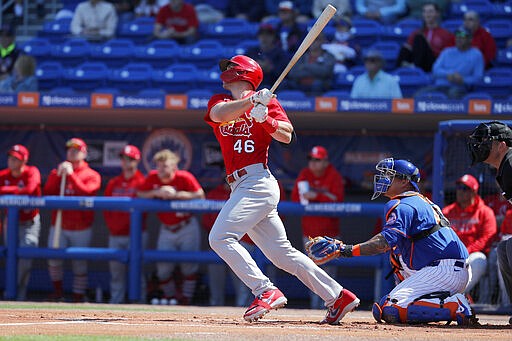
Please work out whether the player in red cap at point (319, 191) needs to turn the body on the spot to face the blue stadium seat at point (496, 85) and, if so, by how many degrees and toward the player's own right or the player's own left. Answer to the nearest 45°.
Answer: approximately 135° to the player's own left

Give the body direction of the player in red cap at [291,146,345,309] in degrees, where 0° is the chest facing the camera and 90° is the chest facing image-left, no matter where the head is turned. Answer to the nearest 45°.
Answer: approximately 0°

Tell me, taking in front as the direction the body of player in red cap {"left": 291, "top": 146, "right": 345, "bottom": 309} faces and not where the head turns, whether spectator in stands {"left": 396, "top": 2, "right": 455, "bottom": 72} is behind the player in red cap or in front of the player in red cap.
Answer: behind

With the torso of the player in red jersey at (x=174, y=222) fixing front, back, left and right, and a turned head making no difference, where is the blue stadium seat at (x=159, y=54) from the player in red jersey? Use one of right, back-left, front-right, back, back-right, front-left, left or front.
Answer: back

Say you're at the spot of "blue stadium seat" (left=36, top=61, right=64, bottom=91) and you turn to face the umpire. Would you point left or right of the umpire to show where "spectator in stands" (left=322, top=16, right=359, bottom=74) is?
left

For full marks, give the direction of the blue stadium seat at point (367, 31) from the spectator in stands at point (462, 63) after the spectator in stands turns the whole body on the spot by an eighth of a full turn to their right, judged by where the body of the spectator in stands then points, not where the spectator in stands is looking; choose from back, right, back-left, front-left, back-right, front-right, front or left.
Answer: right

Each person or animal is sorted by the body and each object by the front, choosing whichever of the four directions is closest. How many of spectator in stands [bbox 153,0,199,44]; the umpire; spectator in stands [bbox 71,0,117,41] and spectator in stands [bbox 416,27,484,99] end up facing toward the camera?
3

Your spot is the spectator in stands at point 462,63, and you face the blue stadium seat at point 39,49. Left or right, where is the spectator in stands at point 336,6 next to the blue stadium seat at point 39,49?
right

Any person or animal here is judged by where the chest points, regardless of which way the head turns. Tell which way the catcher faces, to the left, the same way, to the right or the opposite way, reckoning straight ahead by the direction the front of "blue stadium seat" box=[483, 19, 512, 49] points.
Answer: to the right

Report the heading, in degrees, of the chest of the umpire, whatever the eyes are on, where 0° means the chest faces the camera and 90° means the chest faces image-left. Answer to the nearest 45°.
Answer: approximately 90°
